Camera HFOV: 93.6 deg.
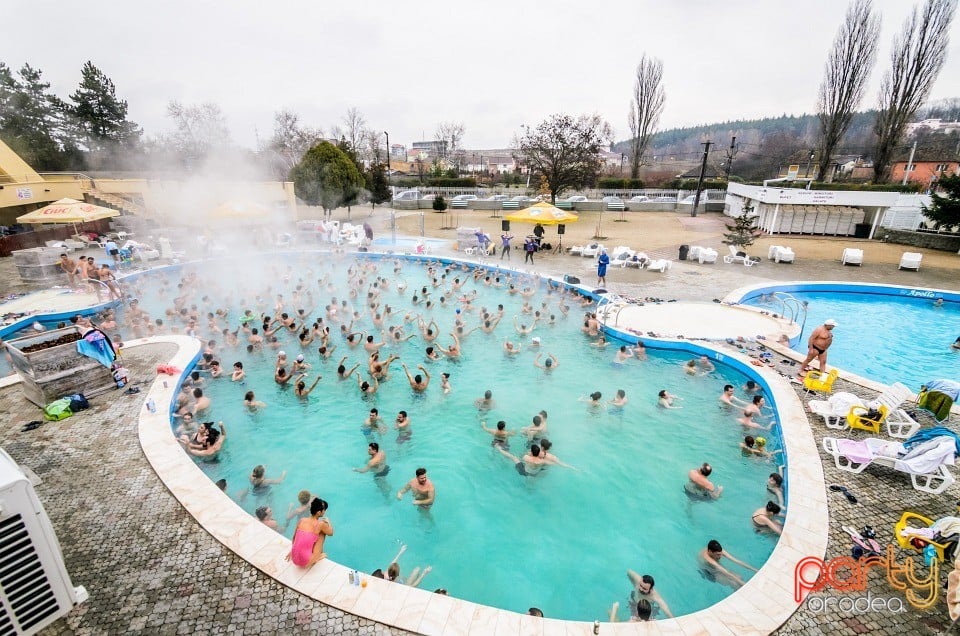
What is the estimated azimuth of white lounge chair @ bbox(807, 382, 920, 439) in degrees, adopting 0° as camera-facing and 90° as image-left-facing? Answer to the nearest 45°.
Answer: approximately 90°

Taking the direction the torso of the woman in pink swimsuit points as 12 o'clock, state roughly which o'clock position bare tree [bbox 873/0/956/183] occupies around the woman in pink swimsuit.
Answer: The bare tree is roughly at 1 o'clock from the woman in pink swimsuit.

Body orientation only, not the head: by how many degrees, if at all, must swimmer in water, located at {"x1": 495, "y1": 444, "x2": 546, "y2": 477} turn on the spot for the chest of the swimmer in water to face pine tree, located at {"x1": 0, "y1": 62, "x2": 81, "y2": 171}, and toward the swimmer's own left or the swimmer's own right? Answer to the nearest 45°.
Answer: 0° — they already face it

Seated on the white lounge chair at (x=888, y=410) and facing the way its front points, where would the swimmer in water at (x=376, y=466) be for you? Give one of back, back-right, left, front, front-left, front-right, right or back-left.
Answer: front-left

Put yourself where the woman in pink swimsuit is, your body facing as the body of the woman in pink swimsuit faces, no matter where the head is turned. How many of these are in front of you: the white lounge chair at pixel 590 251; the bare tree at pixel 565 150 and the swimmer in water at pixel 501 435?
3

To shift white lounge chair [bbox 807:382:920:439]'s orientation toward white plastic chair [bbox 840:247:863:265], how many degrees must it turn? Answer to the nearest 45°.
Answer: approximately 90° to its right

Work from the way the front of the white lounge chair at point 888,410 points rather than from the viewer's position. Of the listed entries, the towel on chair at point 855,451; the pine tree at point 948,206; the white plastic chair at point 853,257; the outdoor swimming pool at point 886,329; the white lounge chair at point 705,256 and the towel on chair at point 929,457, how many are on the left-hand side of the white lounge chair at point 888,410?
2

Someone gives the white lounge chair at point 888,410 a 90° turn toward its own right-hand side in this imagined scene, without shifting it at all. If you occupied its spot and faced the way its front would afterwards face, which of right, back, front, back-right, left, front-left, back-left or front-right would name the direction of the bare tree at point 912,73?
front

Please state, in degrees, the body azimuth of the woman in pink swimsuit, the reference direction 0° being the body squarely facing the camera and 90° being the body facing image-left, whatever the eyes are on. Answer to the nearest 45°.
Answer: approximately 225°

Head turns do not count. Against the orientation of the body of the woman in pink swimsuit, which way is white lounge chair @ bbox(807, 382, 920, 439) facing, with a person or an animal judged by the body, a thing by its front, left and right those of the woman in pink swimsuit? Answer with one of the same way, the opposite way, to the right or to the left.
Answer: to the left

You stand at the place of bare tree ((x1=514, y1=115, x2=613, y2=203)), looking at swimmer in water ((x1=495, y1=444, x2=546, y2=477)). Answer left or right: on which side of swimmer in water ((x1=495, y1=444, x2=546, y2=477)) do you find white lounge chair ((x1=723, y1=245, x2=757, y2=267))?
left

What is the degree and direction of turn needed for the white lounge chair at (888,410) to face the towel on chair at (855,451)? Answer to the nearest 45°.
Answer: approximately 90° to its left

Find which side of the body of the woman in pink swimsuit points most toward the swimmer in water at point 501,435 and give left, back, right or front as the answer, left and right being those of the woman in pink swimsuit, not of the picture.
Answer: front

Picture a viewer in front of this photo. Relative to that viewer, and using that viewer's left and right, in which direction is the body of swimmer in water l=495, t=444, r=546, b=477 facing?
facing away from the viewer and to the left of the viewer
